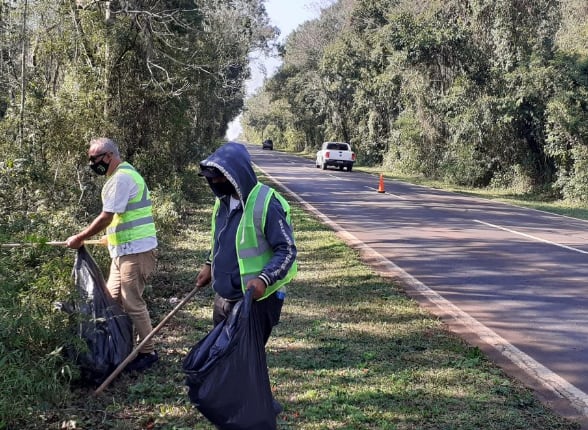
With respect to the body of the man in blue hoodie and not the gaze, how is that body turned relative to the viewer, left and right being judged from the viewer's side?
facing the viewer and to the left of the viewer

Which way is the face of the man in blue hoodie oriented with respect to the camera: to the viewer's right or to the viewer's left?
to the viewer's left

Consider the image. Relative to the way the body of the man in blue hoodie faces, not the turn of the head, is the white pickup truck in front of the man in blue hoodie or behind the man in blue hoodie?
behind
